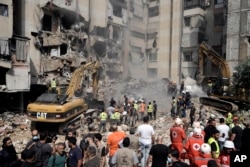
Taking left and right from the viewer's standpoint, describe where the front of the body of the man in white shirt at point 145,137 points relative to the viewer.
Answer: facing away from the viewer

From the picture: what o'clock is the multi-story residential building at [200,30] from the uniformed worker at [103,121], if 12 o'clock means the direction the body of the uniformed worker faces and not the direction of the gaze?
The multi-story residential building is roughly at 1 o'clock from the uniformed worker.

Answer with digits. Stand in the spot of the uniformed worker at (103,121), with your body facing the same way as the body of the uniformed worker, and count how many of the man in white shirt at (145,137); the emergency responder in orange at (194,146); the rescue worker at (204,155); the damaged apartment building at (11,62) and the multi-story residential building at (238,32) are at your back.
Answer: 3

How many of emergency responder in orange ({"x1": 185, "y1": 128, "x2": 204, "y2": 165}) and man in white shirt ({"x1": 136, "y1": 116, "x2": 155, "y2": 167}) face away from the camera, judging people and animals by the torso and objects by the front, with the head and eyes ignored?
2

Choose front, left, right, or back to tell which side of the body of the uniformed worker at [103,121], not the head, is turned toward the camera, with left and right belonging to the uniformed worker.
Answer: back

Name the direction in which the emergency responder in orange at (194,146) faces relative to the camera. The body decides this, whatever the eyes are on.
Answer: away from the camera

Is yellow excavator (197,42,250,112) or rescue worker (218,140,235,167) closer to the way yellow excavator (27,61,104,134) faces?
the yellow excavator

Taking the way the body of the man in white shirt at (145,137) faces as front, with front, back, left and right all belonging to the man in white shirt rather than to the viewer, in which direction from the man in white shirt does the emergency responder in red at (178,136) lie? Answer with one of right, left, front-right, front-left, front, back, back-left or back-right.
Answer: right

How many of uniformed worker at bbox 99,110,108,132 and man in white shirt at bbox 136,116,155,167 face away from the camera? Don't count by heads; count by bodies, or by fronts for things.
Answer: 2

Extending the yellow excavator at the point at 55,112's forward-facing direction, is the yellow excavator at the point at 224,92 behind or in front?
in front
